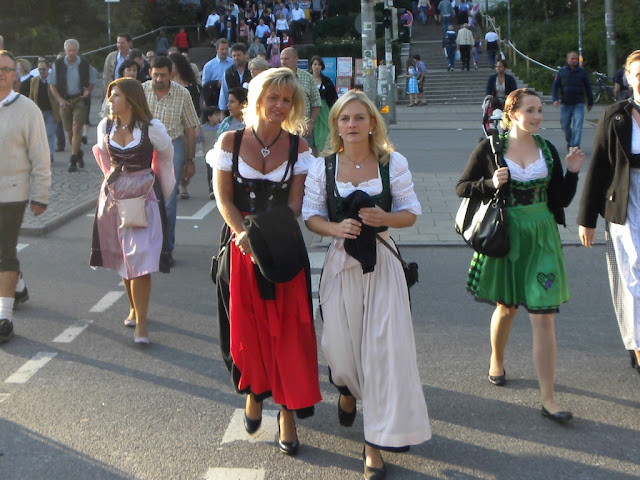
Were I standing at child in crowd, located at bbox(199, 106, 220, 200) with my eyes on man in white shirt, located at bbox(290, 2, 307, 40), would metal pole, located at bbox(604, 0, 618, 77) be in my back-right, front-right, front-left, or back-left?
front-right

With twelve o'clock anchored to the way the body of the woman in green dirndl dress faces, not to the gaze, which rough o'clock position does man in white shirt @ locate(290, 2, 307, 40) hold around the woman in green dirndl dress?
The man in white shirt is roughly at 7 o'clock from the woman in green dirndl dress.

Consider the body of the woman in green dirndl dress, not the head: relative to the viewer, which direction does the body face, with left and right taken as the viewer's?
facing the viewer and to the right of the viewer

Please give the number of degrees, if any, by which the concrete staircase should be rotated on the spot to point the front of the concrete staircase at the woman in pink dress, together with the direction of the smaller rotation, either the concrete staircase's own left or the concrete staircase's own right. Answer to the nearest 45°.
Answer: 0° — it already faces them

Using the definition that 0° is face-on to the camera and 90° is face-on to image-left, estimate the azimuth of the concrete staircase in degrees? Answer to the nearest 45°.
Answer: approximately 0°

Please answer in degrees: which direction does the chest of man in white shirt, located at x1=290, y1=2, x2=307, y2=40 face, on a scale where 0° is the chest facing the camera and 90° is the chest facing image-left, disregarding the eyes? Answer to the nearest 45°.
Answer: approximately 0°

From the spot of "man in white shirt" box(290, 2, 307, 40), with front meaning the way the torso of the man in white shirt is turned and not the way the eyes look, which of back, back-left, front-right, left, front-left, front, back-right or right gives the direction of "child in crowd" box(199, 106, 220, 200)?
front

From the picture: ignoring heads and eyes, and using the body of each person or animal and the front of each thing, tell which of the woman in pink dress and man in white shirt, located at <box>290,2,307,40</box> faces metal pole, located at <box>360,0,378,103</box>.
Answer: the man in white shirt

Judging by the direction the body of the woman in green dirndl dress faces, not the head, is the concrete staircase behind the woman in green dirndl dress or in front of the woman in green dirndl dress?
behind

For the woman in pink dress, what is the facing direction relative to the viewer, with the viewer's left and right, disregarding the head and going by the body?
facing the viewer
